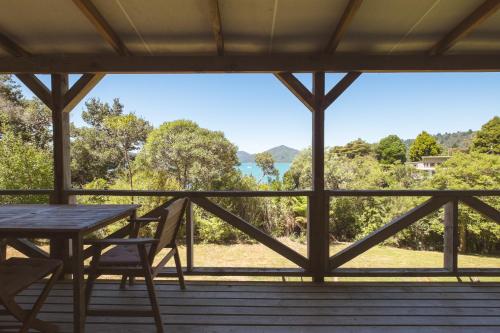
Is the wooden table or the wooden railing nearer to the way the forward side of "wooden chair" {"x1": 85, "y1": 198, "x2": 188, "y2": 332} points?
the wooden table

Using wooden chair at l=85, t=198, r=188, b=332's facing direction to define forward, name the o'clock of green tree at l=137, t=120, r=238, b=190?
The green tree is roughly at 2 o'clock from the wooden chair.

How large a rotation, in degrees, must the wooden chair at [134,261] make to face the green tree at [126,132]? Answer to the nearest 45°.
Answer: approximately 45° to its right

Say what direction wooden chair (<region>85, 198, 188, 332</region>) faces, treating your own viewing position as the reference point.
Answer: facing away from the viewer and to the left of the viewer
